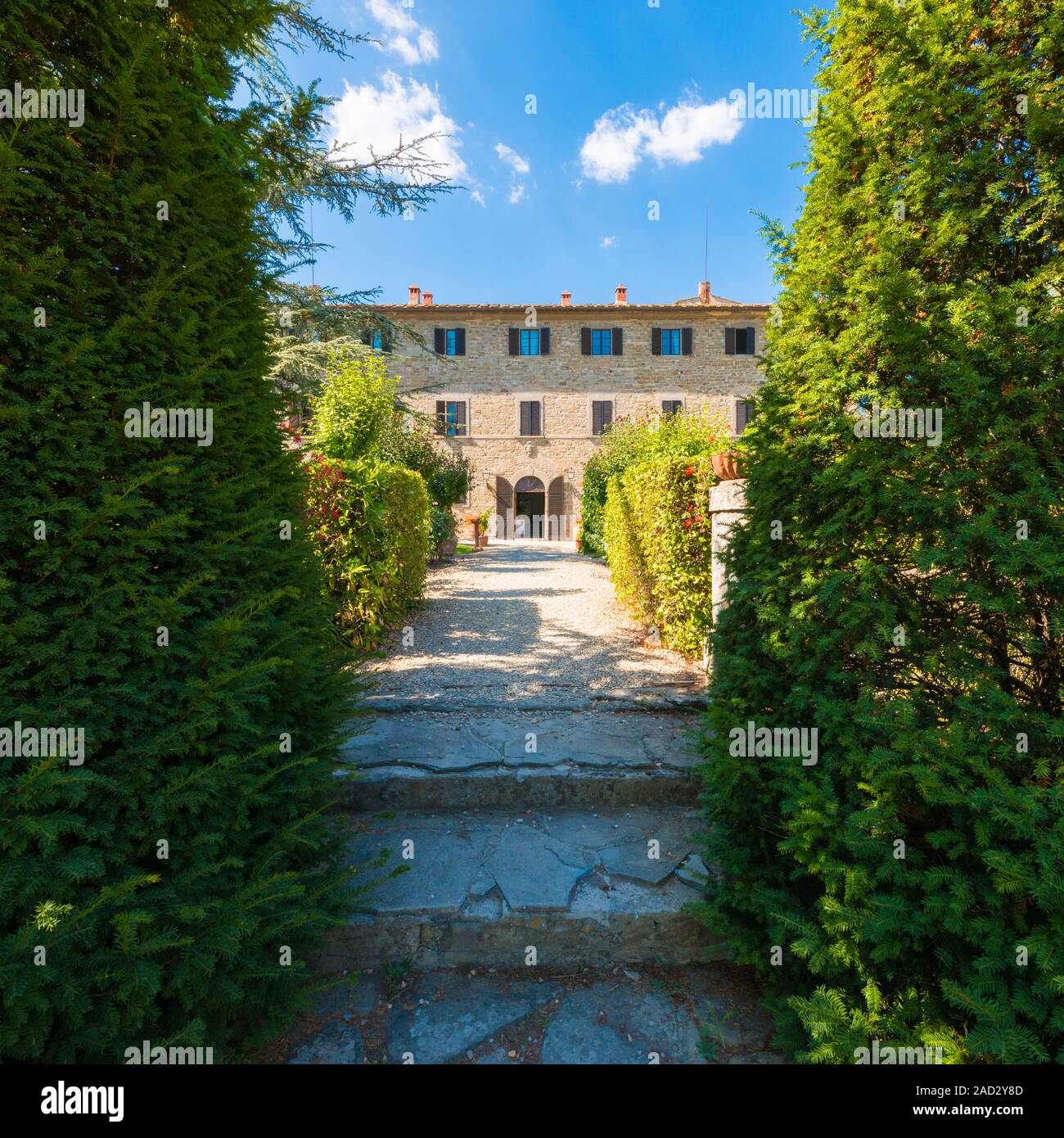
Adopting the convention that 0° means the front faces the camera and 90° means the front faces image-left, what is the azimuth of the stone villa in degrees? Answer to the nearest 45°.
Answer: approximately 0°

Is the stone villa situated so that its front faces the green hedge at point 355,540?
yes

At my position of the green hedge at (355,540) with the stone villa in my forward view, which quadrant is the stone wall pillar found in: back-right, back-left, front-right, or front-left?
back-right

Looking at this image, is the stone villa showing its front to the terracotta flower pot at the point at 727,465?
yes

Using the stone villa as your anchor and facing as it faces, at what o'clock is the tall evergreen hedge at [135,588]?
The tall evergreen hedge is roughly at 12 o'clock from the stone villa.

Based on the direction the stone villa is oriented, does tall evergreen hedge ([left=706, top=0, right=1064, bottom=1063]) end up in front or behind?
in front

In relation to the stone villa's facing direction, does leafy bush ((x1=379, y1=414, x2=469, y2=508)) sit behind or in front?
in front

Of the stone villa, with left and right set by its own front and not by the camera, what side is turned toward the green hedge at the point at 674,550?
front
